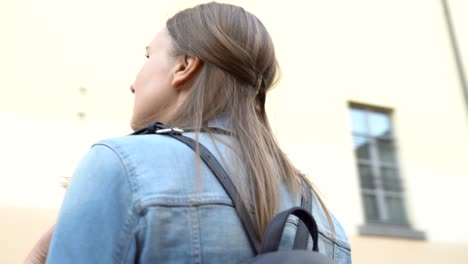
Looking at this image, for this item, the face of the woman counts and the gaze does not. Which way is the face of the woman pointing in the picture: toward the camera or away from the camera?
away from the camera

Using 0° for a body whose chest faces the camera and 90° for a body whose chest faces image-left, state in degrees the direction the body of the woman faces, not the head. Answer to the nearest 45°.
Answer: approximately 135°
